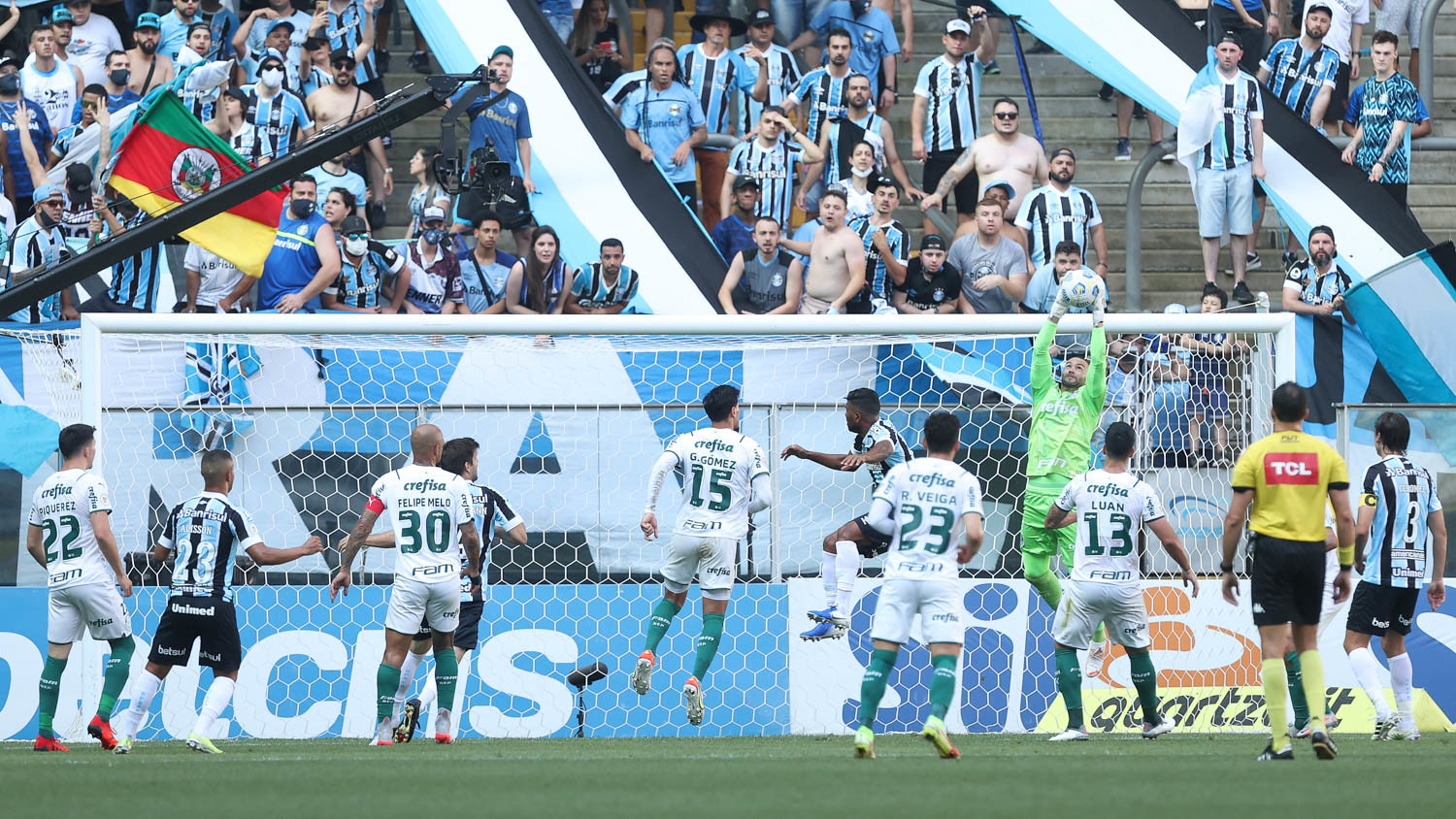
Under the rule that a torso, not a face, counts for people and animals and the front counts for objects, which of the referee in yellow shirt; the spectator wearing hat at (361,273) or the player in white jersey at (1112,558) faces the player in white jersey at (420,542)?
the spectator wearing hat

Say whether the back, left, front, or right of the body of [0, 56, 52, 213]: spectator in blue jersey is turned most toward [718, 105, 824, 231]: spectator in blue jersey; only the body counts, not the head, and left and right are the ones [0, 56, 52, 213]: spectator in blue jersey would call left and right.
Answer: left

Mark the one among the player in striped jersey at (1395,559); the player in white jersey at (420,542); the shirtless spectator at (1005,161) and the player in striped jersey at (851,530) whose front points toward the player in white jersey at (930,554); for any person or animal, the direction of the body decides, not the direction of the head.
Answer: the shirtless spectator

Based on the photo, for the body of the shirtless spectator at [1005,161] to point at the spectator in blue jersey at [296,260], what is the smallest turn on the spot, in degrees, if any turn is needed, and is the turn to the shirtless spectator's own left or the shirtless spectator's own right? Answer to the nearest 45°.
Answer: approximately 90° to the shirtless spectator's own right

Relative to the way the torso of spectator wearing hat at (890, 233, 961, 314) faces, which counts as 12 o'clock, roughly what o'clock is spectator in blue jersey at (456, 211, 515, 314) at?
The spectator in blue jersey is roughly at 3 o'clock from the spectator wearing hat.

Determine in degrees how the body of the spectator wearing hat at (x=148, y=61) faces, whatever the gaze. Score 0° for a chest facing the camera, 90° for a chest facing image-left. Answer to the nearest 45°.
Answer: approximately 0°

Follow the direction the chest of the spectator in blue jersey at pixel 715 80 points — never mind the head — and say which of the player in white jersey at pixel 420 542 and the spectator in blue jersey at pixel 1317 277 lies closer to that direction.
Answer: the player in white jersey

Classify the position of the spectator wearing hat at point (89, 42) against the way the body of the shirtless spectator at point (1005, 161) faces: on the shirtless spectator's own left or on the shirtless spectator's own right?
on the shirtless spectator's own right

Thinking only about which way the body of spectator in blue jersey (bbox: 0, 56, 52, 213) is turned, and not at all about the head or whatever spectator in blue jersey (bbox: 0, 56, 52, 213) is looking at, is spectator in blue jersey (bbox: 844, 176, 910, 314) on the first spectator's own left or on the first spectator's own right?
on the first spectator's own left
